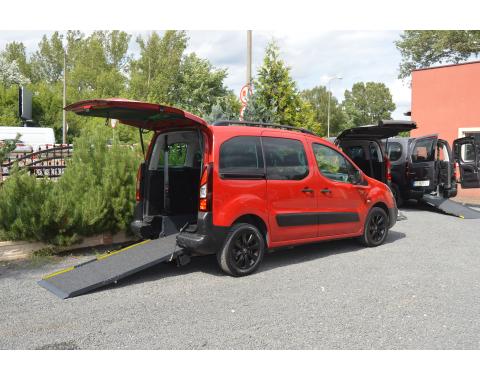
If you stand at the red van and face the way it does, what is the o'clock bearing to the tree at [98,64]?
The tree is roughly at 10 o'clock from the red van.

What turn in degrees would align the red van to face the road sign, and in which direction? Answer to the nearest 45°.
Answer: approximately 45° to its left

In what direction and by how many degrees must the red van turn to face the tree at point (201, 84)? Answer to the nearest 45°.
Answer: approximately 45° to its left

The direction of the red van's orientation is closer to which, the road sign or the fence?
the road sign

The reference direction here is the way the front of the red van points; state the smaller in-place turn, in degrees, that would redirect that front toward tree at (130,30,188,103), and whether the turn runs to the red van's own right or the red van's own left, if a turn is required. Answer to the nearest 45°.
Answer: approximately 45° to the red van's own left

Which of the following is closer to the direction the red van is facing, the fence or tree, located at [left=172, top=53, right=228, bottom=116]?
the tree

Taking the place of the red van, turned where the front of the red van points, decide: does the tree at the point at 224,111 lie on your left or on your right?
on your left

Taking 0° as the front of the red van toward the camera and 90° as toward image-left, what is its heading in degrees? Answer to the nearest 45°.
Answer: approximately 225°

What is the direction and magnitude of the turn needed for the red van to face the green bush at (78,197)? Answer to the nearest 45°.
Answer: approximately 135° to its left
